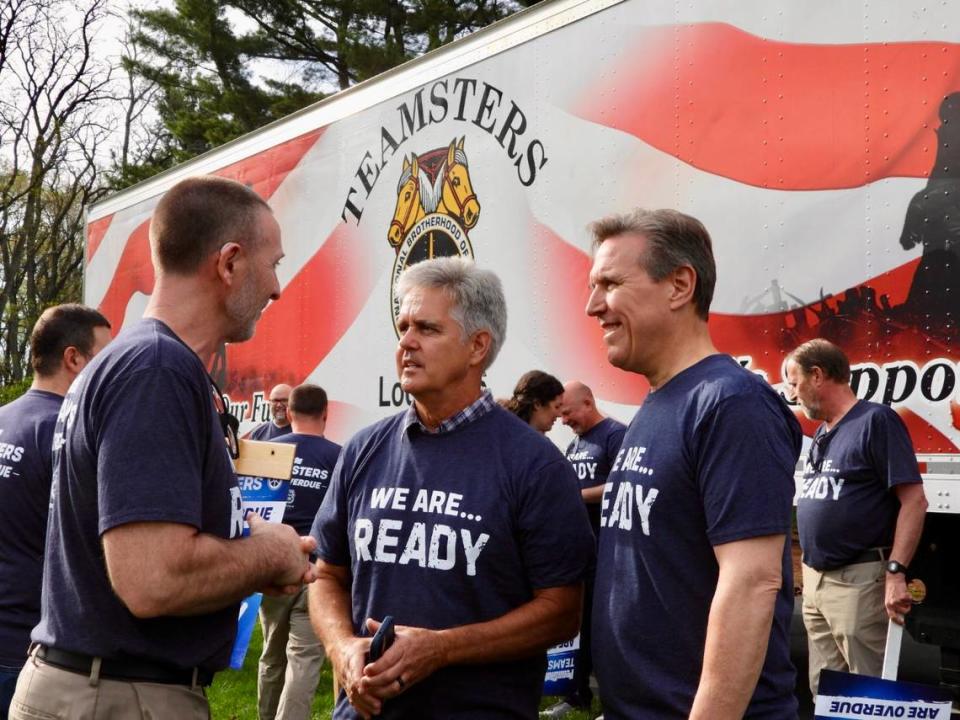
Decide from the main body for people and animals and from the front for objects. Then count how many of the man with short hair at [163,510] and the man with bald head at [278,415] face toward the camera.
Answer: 1

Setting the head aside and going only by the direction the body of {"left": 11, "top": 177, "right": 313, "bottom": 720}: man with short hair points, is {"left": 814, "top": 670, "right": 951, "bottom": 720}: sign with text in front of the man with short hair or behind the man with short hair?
in front

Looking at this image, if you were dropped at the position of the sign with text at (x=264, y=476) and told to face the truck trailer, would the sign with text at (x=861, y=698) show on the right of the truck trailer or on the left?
right

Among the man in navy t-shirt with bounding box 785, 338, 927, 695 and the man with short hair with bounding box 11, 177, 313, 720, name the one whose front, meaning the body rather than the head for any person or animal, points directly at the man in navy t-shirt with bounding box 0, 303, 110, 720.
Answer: the man in navy t-shirt with bounding box 785, 338, 927, 695

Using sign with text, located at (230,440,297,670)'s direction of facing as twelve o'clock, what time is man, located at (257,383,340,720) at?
The man is roughly at 6 o'clock from the sign with text.

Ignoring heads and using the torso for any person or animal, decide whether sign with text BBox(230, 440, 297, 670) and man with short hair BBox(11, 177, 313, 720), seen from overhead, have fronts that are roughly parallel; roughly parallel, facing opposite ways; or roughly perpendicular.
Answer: roughly perpendicular

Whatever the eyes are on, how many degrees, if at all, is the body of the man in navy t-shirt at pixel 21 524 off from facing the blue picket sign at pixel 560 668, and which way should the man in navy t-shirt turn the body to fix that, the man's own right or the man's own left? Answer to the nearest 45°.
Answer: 0° — they already face it

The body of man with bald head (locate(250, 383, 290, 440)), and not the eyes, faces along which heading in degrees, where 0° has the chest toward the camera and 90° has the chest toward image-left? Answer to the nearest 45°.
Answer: approximately 0°

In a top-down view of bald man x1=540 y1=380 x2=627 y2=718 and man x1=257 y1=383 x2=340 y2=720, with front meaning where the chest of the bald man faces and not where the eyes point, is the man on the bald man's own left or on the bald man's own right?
on the bald man's own right

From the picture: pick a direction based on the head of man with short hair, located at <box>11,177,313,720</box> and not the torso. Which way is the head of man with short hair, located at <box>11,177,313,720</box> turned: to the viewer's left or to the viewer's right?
to the viewer's right

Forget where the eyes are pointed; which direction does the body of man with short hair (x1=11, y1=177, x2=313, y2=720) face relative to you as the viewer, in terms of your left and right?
facing to the right of the viewer

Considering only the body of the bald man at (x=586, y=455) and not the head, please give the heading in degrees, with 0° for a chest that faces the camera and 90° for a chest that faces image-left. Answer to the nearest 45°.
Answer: approximately 45°

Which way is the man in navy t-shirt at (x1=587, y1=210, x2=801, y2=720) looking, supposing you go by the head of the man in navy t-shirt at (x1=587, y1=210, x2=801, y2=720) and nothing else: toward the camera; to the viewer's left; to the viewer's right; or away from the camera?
to the viewer's left
